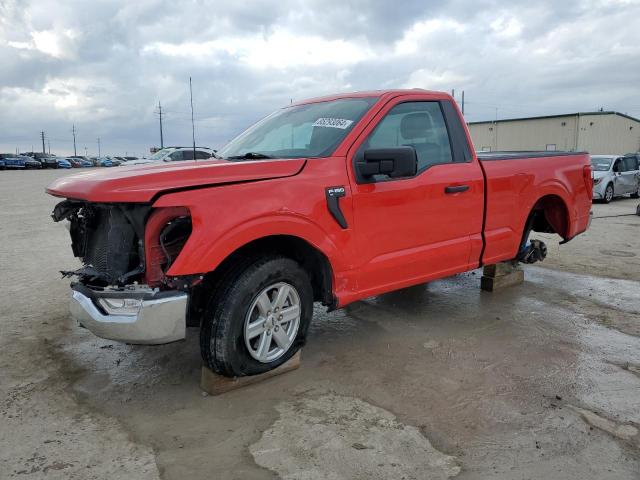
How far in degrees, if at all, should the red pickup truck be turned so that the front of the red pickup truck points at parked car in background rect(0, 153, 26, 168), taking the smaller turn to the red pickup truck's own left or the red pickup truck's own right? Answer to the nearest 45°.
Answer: approximately 90° to the red pickup truck's own right

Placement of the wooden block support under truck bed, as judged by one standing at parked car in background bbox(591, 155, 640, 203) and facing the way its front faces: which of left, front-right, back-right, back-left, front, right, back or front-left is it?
front-left

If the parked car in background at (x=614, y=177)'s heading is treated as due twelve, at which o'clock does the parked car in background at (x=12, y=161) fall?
the parked car in background at (x=12, y=161) is roughly at 2 o'clock from the parked car in background at (x=614, y=177).

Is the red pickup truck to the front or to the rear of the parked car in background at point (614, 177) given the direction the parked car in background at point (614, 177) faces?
to the front

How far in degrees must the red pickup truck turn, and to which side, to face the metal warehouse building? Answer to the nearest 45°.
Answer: approximately 180°

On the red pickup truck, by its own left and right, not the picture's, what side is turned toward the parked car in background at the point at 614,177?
back

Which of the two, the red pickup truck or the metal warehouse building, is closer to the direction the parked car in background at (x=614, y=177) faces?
the red pickup truck

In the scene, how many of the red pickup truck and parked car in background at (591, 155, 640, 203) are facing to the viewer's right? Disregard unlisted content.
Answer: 0

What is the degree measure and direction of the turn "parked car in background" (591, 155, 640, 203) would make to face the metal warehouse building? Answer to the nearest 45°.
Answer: approximately 135° to its right

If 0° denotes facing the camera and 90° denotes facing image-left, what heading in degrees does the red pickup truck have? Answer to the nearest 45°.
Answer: approximately 45°
